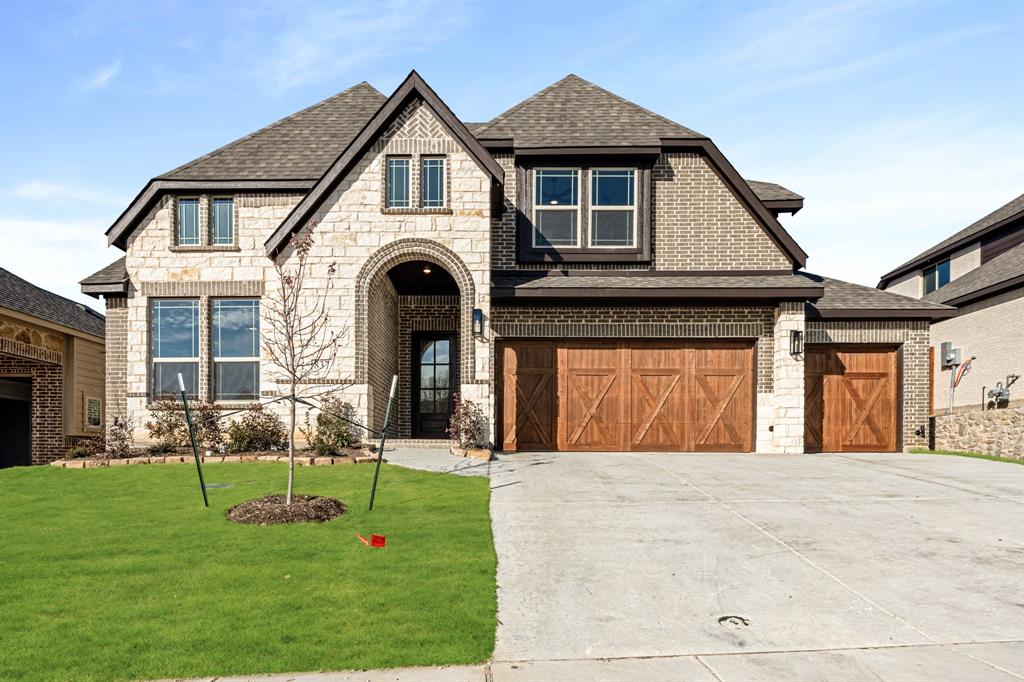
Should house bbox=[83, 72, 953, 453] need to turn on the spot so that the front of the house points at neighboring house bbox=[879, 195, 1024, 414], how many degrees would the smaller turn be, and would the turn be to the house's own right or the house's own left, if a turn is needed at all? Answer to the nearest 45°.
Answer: approximately 135° to the house's own left

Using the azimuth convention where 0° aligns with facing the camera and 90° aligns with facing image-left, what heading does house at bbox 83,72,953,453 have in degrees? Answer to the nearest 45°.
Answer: approximately 0°

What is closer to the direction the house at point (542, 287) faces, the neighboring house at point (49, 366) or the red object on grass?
the red object on grass

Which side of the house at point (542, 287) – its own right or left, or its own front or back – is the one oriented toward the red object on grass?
front

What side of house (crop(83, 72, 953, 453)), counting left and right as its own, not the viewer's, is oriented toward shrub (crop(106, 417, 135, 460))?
right

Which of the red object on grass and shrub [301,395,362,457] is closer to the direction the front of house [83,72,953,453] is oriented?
the red object on grass

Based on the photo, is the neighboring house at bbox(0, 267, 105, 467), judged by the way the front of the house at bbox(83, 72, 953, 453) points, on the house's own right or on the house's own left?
on the house's own right

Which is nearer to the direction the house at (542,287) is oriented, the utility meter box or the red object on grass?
the red object on grass
